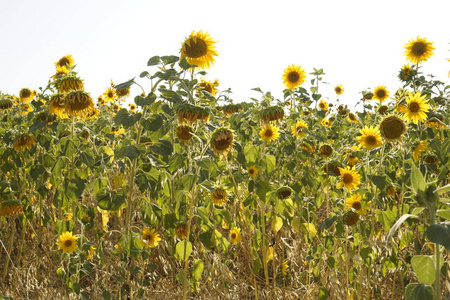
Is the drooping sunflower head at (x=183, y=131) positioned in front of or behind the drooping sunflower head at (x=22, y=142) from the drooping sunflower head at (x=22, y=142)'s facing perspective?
in front

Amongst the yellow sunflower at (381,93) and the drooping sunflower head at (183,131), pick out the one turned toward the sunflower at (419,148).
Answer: the yellow sunflower

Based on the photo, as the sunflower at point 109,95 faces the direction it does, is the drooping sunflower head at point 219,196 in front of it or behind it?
in front

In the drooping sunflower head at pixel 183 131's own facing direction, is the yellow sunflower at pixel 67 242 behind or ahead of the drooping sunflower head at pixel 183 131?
ahead

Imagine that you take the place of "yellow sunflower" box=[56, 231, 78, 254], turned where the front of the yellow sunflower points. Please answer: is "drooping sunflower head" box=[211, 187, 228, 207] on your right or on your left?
on your left
